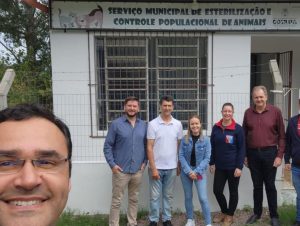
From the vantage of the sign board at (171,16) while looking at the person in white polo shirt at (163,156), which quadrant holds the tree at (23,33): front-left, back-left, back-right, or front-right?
back-right

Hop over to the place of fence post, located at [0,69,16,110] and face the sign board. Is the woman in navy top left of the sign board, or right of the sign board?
right

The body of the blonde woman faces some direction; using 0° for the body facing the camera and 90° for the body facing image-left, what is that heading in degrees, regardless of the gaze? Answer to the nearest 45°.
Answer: approximately 0°

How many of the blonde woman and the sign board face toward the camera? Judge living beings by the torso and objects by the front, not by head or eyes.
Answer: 2

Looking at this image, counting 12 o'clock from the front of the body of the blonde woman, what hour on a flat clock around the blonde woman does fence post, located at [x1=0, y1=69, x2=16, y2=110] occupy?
The fence post is roughly at 3 o'clock from the blonde woman.

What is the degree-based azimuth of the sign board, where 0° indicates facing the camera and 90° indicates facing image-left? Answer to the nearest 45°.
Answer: approximately 0°

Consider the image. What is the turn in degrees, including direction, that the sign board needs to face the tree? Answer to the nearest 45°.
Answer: approximately 135° to its right
